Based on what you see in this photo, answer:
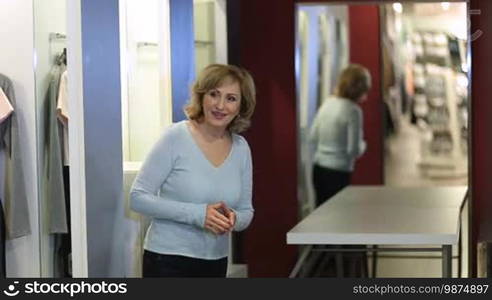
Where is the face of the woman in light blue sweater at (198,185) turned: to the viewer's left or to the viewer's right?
to the viewer's right

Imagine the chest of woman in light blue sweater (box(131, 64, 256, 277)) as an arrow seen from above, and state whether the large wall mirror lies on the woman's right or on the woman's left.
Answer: on the woman's left

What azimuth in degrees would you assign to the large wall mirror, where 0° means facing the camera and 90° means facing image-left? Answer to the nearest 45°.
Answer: approximately 0°
